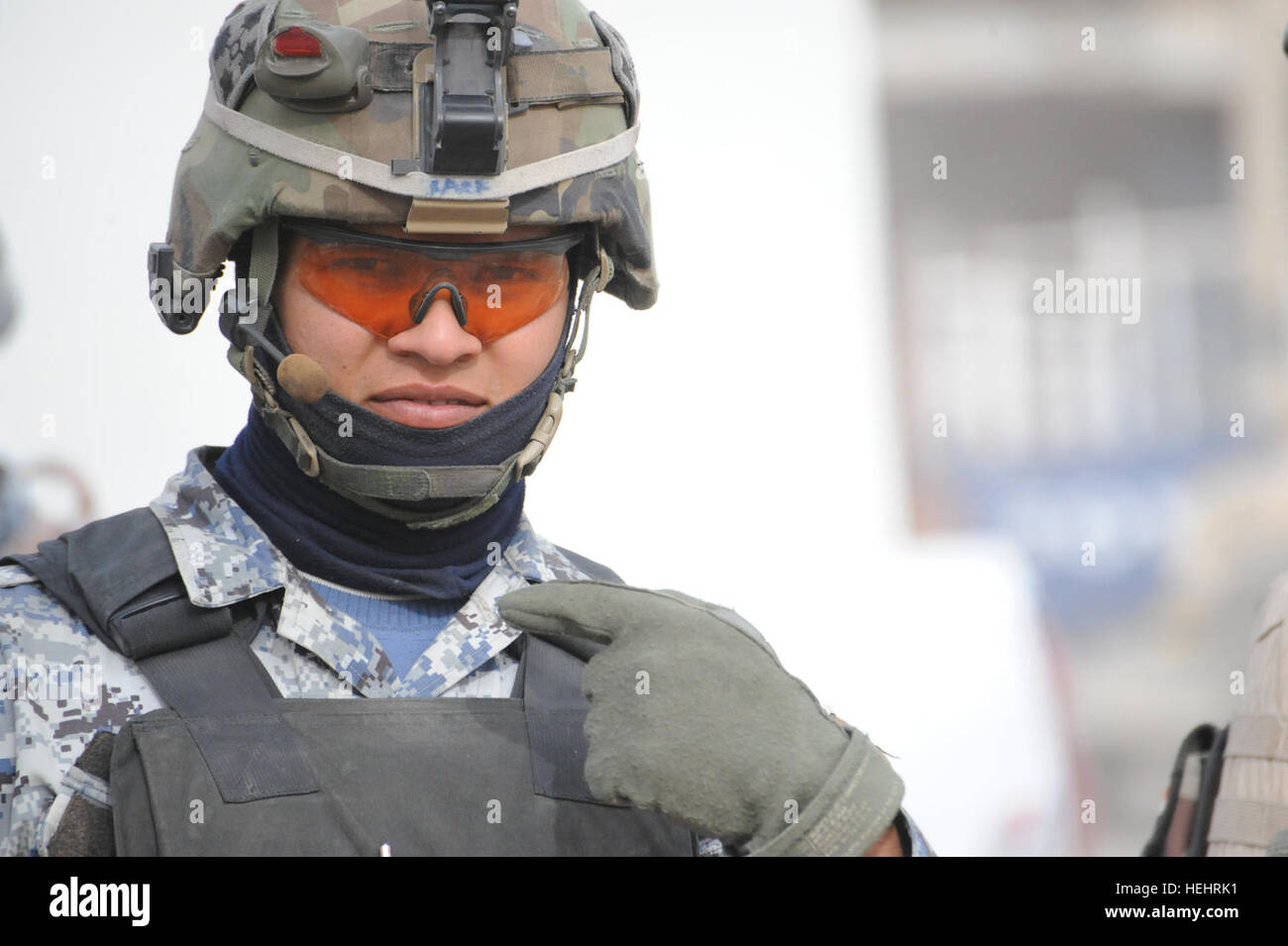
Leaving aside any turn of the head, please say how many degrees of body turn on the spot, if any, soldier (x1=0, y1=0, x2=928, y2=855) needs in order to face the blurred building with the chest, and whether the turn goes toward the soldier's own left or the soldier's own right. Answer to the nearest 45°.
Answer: approximately 135° to the soldier's own left

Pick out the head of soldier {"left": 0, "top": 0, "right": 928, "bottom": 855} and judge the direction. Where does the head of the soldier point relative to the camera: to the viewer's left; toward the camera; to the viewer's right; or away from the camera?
toward the camera

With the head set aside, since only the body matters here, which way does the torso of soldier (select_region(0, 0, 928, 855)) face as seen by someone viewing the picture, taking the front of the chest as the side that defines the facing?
toward the camera
